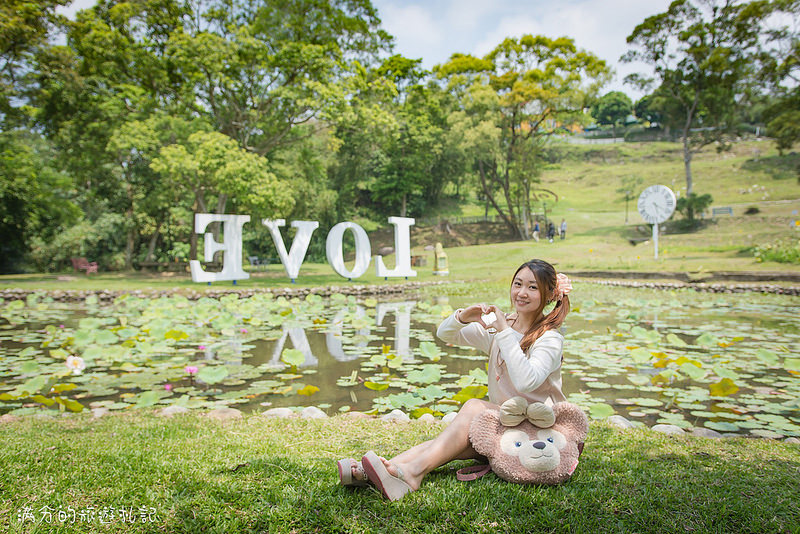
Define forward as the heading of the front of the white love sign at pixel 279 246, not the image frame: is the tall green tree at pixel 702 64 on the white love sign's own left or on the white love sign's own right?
on the white love sign's own right

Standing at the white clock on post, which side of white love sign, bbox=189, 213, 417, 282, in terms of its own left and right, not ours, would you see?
right

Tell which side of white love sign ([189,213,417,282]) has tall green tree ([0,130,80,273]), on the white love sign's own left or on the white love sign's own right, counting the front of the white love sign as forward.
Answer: on the white love sign's own left

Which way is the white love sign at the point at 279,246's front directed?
away from the camera

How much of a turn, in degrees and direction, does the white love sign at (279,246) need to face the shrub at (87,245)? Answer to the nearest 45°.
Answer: approximately 45° to its left

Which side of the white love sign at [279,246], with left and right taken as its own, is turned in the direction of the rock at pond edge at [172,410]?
back

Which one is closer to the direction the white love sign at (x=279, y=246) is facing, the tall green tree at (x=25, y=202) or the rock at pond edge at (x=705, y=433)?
the tall green tree

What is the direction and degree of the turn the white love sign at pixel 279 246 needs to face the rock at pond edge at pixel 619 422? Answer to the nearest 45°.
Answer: approximately 180°

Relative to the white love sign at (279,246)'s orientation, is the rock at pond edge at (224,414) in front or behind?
behind

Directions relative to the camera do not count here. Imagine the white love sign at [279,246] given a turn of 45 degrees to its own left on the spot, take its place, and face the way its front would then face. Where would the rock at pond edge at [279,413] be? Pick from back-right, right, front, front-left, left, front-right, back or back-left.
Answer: back-left

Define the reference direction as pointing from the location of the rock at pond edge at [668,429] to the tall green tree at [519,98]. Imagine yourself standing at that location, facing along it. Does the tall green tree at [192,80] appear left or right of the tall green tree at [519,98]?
left

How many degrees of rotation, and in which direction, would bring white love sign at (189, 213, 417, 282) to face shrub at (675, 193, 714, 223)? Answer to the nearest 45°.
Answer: approximately 90° to its right

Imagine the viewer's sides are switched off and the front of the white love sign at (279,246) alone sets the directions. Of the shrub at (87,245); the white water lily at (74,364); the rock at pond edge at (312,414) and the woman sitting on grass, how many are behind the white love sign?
3

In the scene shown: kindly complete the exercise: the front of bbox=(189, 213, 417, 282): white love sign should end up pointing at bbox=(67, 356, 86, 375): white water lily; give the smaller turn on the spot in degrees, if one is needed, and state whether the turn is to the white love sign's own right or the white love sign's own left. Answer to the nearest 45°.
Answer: approximately 180°

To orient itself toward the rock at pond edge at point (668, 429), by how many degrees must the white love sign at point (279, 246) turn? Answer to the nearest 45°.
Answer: approximately 180°

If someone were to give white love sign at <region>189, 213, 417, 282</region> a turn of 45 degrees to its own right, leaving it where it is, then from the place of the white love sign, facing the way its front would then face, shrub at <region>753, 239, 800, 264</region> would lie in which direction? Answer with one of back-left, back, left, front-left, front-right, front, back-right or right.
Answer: front-right

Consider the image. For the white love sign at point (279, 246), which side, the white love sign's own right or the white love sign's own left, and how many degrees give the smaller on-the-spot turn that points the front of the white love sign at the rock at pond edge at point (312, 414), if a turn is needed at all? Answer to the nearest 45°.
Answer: approximately 180°
